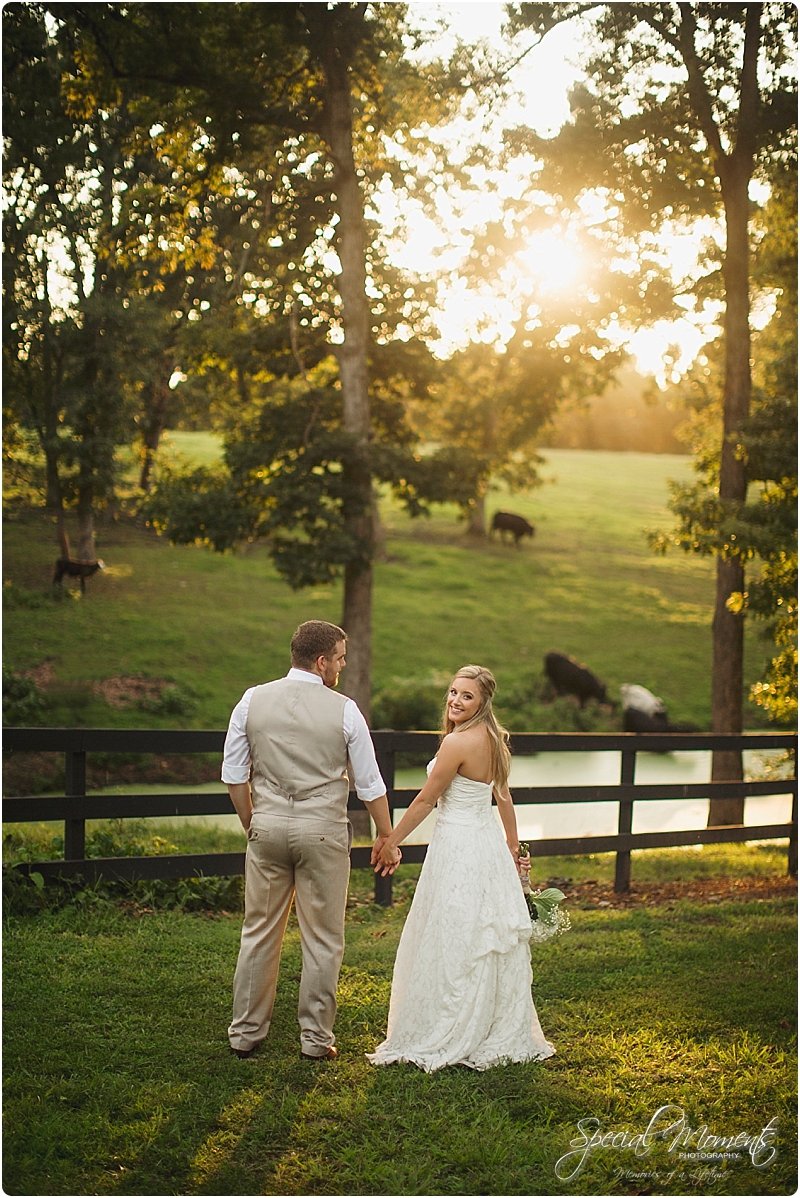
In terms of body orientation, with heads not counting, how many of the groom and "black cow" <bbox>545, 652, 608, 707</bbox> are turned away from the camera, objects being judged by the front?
1

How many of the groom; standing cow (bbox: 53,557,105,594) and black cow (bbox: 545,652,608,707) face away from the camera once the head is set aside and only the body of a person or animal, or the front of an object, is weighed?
1

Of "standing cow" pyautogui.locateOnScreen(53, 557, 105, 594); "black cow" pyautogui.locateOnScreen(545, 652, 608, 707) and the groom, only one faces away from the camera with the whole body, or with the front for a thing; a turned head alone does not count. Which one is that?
the groom

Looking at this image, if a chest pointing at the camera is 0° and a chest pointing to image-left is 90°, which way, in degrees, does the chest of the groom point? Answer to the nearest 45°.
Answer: approximately 180°

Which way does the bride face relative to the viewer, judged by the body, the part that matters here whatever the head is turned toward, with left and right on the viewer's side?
facing away from the viewer and to the left of the viewer

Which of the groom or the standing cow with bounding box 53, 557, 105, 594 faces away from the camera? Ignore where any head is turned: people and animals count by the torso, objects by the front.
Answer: the groom

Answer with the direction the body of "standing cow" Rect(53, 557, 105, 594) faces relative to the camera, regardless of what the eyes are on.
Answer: to the viewer's right

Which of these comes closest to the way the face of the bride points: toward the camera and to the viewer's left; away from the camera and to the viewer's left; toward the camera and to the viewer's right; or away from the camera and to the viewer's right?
toward the camera and to the viewer's left
